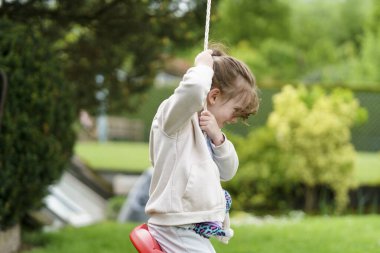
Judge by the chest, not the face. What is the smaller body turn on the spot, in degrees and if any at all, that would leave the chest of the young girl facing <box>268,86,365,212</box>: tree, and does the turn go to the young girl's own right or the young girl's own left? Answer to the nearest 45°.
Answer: approximately 90° to the young girl's own left

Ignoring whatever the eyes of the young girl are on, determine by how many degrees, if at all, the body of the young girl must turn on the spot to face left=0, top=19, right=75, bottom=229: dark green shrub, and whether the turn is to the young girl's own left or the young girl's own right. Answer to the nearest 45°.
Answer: approximately 135° to the young girl's own left

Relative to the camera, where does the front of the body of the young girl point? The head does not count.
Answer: to the viewer's right

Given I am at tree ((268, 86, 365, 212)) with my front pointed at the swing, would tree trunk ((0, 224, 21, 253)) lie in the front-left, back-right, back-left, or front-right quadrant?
front-right

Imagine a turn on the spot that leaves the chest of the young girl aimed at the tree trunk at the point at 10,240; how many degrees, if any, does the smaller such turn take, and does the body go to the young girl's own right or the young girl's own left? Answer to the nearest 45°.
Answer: approximately 135° to the young girl's own left

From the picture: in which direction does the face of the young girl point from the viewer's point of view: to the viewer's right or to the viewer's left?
to the viewer's right

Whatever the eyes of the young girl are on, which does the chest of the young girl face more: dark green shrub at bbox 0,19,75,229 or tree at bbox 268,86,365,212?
the tree
